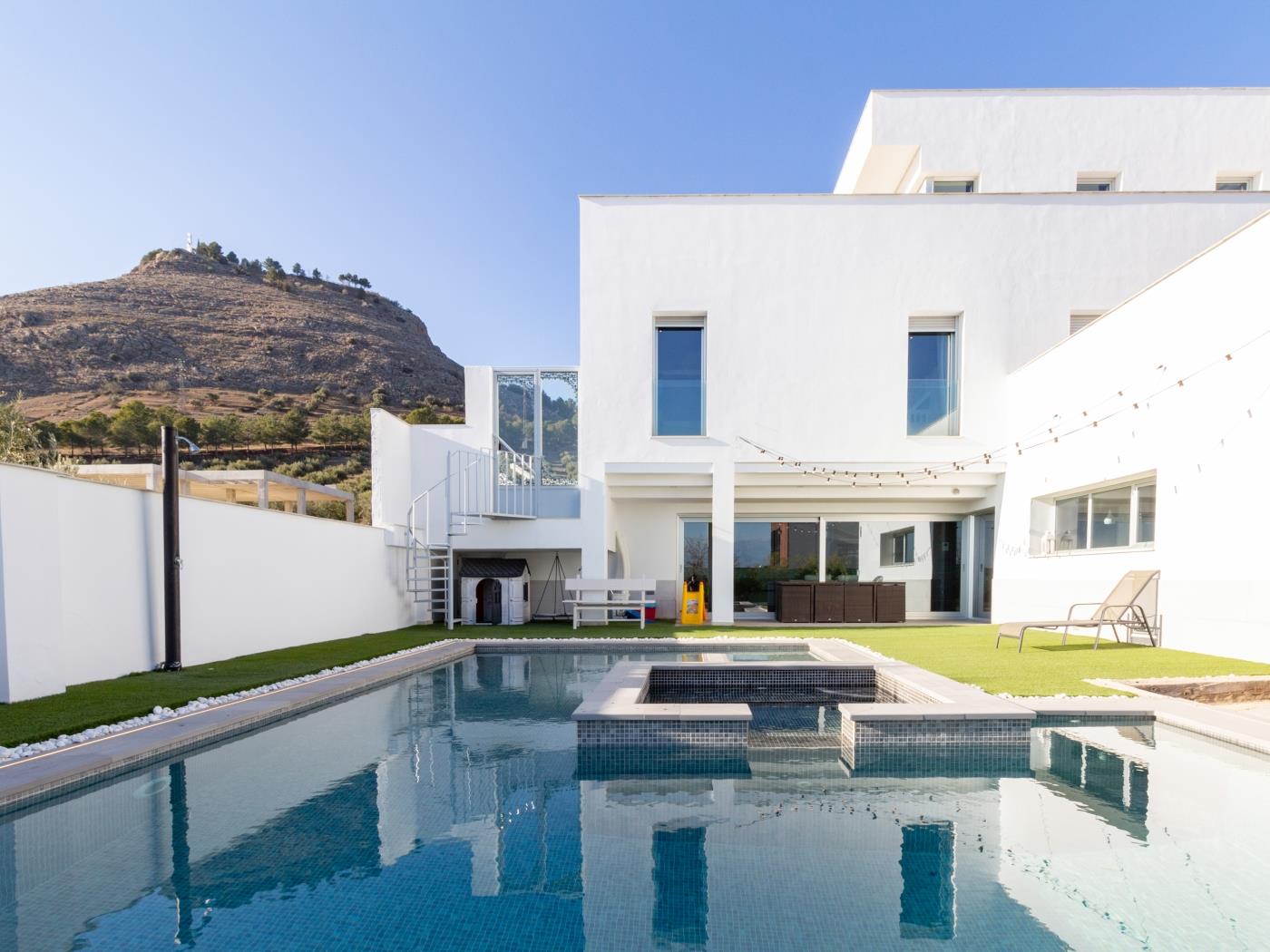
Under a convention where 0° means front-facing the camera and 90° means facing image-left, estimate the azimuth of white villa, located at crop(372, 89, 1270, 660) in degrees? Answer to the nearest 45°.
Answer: approximately 0°

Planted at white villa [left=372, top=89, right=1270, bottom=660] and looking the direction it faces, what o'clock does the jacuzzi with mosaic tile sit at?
The jacuzzi with mosaic tile is roughly at 12 o'clock from the white villa.

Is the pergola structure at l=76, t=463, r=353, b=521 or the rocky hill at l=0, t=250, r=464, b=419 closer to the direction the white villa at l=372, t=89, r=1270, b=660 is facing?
the pergola structure

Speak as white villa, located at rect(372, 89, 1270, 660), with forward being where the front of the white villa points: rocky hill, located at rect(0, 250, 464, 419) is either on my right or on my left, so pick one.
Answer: on my right

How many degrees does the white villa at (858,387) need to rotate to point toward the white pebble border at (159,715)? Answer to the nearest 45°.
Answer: approximately 45° to its right

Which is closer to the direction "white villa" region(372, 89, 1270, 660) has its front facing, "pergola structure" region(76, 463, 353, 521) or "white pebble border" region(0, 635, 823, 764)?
the white pebble border

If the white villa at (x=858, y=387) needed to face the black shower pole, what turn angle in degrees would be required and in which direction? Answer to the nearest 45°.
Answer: approximately 45° to its right

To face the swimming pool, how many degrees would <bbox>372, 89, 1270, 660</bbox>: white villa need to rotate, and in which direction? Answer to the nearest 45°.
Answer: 0° — it already faces it

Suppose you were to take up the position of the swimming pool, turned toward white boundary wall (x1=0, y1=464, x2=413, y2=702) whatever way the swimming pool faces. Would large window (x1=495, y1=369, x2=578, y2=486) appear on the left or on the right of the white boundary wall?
right
